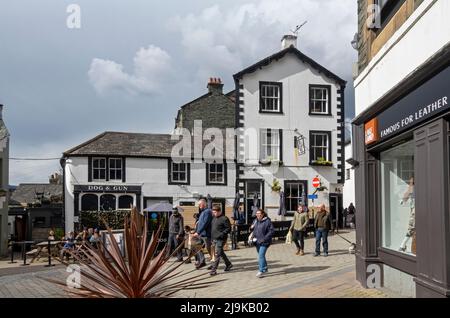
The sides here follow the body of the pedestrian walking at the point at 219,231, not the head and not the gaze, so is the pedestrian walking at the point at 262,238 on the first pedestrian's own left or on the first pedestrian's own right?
on the first pedestrian's own left

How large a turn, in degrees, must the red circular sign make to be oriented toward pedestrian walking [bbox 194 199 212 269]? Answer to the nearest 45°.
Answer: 0° — it already faces them

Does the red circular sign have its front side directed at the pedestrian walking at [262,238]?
yes

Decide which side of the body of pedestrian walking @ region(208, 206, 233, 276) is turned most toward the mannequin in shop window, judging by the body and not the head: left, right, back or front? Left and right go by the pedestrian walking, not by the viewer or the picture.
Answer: left

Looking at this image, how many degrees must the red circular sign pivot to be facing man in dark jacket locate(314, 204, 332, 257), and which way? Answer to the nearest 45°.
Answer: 0° — it already faces them

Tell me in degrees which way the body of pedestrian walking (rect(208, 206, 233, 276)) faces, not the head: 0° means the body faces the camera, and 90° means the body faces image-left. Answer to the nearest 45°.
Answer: approximately 45°
